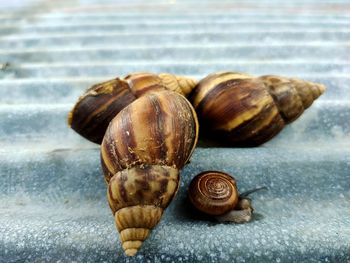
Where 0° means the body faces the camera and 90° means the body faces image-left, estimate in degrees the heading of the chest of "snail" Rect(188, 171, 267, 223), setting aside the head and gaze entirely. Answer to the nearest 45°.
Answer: approximately 270°
